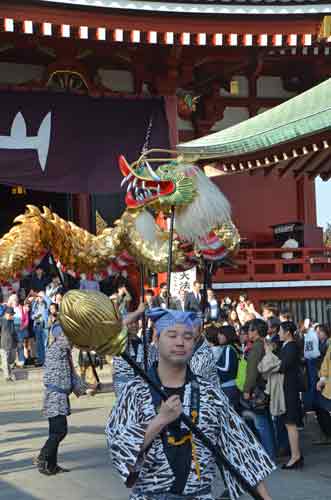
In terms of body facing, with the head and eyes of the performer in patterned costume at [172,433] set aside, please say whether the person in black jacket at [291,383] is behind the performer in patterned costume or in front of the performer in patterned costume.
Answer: behind

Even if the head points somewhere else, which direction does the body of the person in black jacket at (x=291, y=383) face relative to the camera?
to the viewer's left

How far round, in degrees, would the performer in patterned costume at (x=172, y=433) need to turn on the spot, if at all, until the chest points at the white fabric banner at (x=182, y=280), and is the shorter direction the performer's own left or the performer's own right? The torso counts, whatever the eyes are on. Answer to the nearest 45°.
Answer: approximately 180°

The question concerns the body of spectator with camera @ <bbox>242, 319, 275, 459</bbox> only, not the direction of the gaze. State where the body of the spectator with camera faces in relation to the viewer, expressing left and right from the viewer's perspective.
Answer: facing to the left of the viewer

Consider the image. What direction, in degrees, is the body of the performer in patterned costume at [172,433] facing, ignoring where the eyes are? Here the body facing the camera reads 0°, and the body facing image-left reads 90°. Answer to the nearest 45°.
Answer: approximately 0°

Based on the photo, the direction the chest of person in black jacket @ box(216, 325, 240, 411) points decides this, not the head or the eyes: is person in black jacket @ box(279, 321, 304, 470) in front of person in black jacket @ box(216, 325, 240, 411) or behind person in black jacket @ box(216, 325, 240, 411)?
behind
